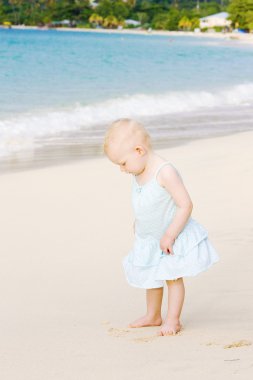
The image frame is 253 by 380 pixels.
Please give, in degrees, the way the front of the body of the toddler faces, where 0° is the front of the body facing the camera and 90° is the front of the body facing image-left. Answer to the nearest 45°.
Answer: approximately 45°
